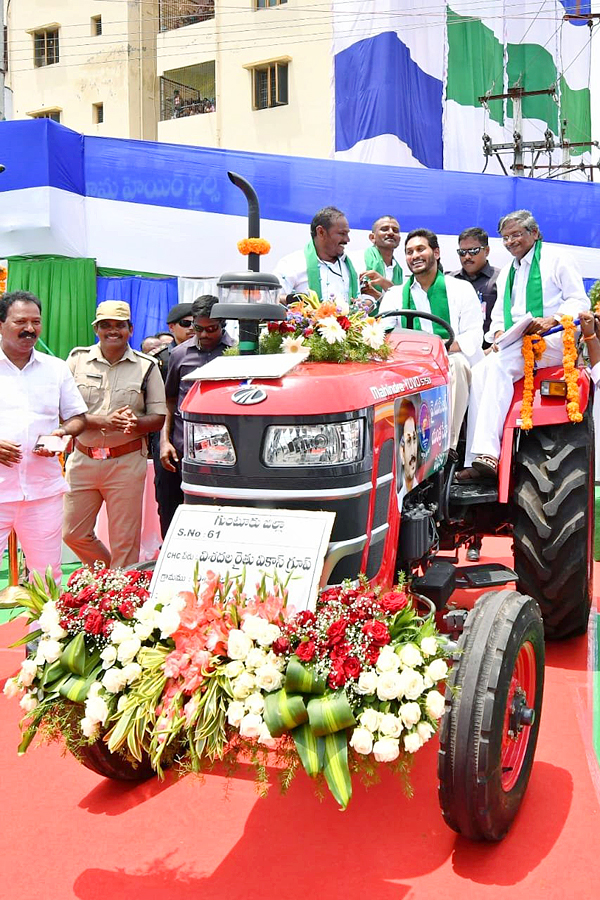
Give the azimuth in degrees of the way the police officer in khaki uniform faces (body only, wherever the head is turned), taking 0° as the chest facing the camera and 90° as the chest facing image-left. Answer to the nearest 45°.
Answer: approximately 0°

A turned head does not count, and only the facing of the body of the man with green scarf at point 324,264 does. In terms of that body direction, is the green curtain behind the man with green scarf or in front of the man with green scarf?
behind

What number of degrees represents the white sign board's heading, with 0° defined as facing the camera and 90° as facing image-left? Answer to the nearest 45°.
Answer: approximately 0°

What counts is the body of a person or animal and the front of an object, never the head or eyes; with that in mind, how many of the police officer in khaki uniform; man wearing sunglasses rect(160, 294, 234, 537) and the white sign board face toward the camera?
3

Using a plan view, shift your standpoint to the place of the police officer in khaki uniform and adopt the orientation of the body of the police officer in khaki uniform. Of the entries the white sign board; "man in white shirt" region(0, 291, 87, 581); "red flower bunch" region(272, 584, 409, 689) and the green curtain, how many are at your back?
1

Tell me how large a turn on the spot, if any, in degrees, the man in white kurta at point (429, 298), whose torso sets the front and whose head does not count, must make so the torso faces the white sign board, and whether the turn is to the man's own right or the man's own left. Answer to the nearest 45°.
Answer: approximately 45° to the man's own left

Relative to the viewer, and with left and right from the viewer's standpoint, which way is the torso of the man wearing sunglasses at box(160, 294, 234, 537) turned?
facing the viewer

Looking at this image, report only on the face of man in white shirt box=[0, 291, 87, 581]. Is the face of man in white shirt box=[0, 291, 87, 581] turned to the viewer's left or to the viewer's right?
to the viewer's right

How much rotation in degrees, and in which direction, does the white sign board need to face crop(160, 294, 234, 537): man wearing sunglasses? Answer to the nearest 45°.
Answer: approximately 180°

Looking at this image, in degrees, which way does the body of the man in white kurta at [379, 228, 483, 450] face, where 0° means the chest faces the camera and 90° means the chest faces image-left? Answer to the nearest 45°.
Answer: approximately 45°
